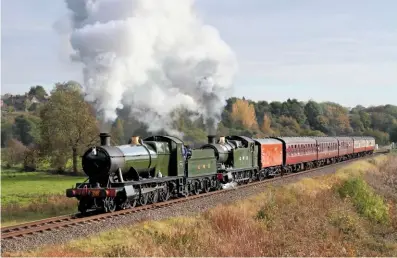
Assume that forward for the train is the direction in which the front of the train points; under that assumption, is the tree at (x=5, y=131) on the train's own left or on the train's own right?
on the train's own right

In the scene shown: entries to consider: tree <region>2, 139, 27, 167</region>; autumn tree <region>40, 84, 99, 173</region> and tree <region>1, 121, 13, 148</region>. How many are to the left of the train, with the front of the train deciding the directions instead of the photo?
0

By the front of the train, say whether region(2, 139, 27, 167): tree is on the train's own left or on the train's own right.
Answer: on the train's own right

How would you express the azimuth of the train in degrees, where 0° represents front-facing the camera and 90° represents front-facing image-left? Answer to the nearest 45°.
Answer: approximately 45°
